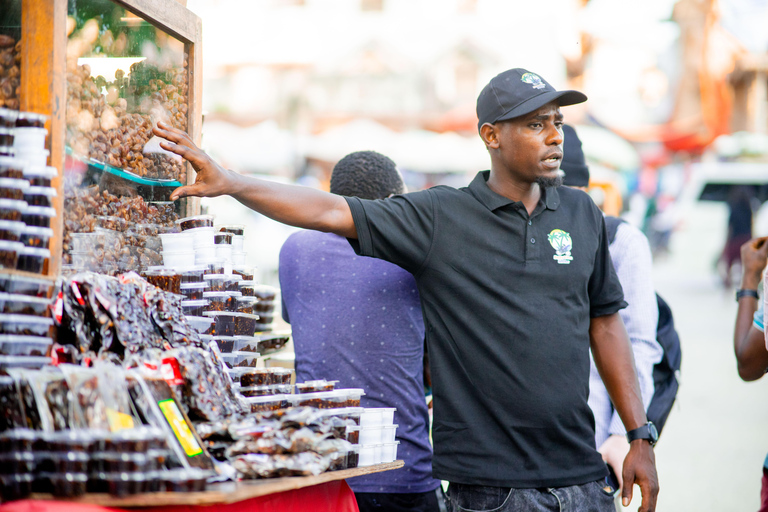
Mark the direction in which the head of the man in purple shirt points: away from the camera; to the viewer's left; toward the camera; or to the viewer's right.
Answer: away from the camera

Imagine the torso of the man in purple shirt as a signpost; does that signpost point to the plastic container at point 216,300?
no

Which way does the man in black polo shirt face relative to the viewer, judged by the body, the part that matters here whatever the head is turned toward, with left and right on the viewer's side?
facing the viewer and to the right of the viewer

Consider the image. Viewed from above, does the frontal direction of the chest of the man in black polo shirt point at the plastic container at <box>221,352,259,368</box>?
no

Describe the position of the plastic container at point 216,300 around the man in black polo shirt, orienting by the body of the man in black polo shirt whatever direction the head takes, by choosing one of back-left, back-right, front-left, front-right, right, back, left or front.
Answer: back-right

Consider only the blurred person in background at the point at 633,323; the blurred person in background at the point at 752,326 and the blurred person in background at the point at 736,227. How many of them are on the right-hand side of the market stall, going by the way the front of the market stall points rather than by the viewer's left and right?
0

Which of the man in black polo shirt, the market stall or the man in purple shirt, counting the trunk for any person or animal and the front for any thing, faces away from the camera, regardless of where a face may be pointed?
the man in purple shirt

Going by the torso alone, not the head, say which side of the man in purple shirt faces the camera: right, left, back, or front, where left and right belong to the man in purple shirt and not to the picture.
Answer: back

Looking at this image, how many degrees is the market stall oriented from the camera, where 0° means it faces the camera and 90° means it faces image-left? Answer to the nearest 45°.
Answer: approximately 315°
